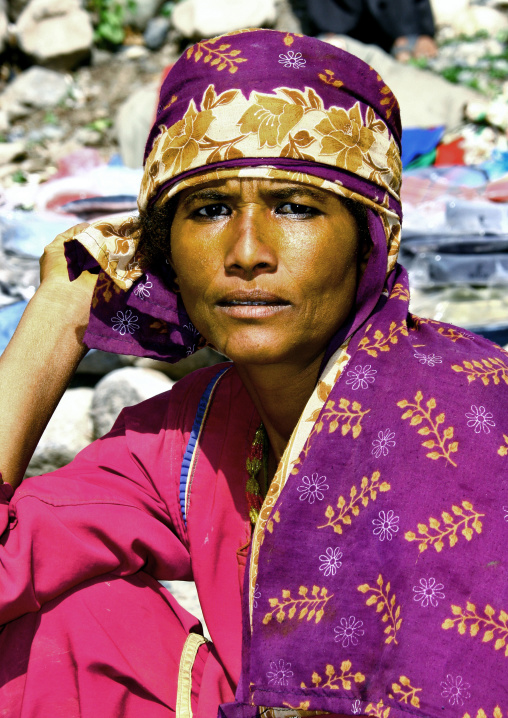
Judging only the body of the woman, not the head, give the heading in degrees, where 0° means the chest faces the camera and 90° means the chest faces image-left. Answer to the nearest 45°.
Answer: approximately 45°

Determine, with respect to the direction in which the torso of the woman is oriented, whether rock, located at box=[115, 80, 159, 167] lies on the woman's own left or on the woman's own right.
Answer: on the woman's own right

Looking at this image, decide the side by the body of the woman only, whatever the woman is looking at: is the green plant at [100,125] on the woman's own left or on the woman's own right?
on the woman's own right

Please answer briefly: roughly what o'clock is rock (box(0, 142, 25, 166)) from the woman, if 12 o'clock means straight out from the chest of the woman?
The rock is roughly at 4 o'clock from the woman.
